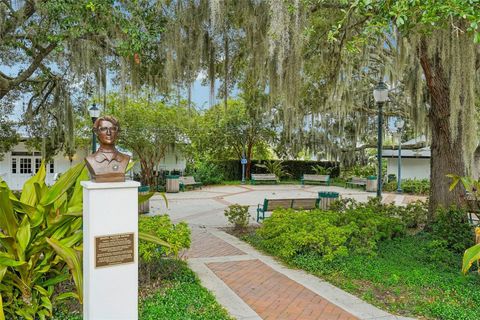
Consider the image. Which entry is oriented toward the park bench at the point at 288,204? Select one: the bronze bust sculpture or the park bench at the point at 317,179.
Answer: the park bench at the point at 317,179

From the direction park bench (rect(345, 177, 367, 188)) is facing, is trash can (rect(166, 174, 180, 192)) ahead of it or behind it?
ahead

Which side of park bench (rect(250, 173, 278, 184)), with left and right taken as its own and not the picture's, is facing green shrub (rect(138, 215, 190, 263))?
front

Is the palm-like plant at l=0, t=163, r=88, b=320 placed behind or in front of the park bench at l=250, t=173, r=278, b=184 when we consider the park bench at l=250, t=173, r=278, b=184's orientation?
in front

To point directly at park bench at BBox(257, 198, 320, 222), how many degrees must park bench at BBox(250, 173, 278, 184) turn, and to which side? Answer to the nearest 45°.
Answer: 0° — it already faces it

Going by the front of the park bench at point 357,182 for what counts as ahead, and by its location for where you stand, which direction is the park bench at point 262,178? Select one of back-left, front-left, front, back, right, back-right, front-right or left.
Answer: front-right

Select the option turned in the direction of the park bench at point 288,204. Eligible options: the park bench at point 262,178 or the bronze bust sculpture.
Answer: the park bench at point 262,178

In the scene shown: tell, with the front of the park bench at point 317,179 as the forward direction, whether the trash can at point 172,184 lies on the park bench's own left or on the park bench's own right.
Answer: on the park bench's own right

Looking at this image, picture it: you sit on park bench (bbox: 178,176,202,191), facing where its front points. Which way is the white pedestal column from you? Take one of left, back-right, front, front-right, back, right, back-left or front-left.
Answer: front-right

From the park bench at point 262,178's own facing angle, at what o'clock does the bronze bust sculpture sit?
The bronze bust sculpture is roughly at 12 o'clock from the park bench.

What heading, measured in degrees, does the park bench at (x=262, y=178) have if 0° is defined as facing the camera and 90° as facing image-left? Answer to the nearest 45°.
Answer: approximately 0°
